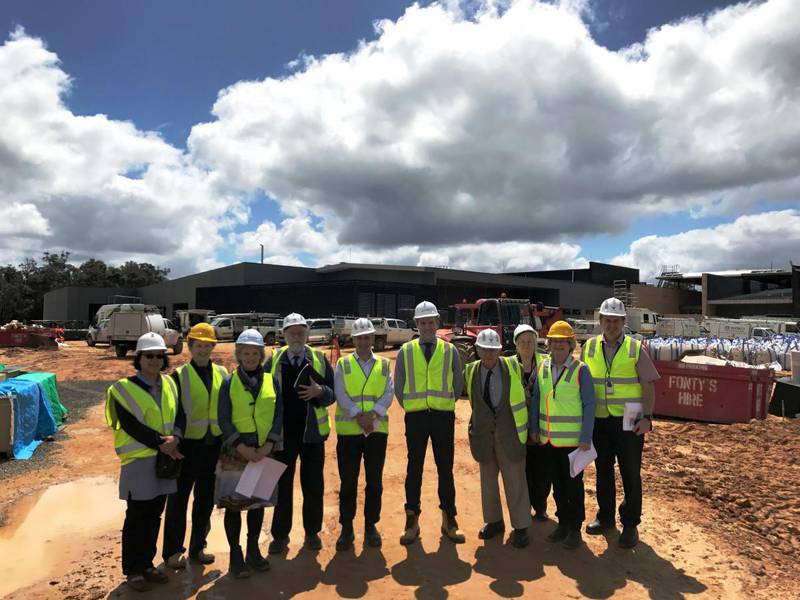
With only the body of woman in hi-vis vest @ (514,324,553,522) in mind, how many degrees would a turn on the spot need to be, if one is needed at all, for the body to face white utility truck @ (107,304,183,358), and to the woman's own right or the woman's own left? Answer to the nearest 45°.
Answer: approximately 135° to the woman's own right

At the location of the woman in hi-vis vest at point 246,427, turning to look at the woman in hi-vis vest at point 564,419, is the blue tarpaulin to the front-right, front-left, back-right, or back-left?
back-left

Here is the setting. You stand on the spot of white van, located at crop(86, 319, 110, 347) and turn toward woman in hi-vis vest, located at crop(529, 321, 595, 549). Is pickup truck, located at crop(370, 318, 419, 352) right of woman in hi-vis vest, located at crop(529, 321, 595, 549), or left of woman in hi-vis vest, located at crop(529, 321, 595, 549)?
left

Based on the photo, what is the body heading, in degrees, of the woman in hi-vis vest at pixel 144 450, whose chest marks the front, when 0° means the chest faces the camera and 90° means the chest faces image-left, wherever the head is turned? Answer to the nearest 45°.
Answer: approximately 315°

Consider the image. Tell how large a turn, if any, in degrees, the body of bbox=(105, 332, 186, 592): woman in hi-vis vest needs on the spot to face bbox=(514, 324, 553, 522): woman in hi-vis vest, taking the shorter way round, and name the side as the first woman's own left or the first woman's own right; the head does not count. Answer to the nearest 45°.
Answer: approximately 45° to the first woman's own left

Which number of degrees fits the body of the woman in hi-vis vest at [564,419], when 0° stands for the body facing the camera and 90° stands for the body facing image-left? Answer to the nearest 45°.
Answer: approximately 45°

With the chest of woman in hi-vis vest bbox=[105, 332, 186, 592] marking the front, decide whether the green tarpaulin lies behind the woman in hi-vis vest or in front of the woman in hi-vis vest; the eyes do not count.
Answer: behind

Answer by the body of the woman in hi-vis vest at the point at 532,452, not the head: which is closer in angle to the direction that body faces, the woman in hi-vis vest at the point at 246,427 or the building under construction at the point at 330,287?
the woman in hi-vis vest

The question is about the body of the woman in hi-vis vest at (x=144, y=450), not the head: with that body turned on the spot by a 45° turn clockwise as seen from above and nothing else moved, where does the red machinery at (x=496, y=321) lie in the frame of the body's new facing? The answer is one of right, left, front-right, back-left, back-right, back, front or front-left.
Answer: back-left
